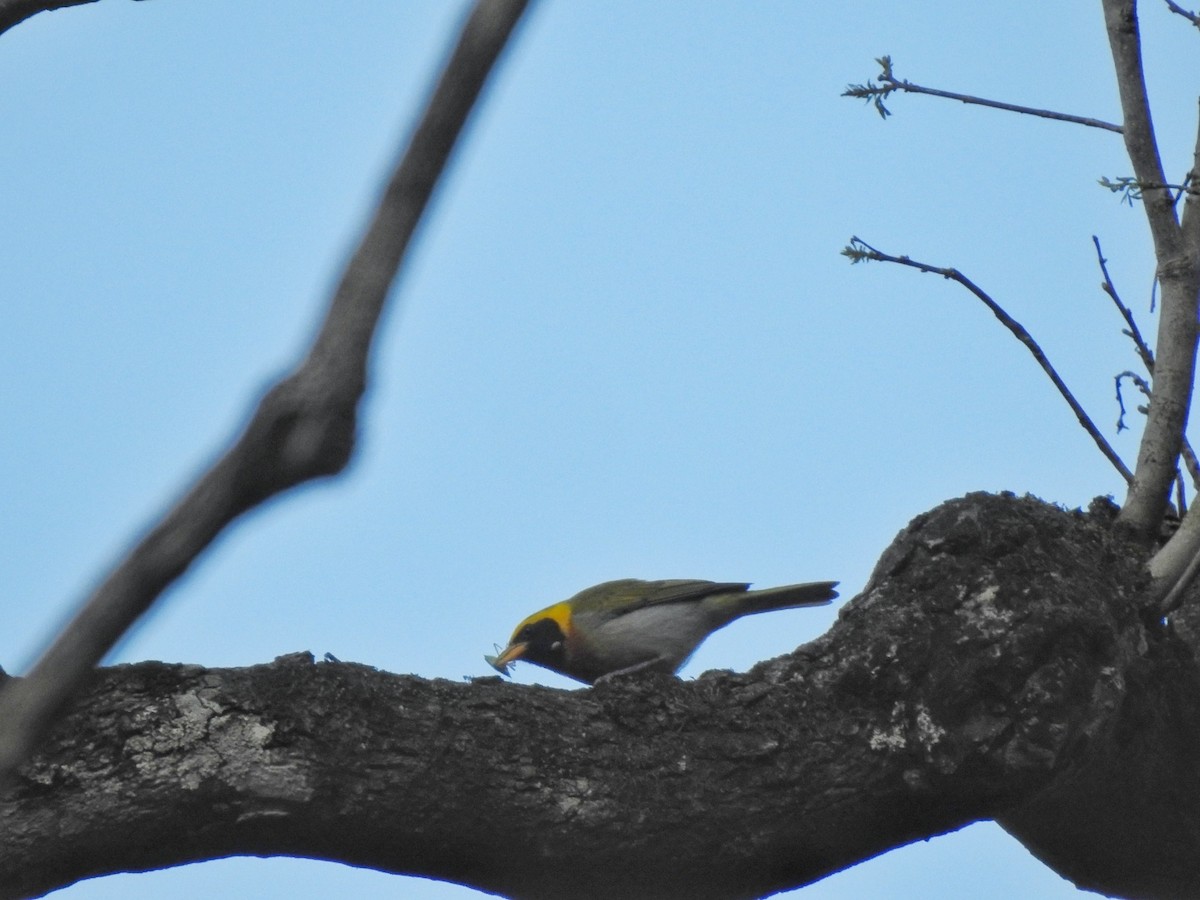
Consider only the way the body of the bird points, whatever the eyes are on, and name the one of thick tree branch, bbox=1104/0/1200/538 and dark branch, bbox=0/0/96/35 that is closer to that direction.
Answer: the dark branch

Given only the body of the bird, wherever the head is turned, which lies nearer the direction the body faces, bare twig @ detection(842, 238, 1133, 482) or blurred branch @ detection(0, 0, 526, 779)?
the blurred branch

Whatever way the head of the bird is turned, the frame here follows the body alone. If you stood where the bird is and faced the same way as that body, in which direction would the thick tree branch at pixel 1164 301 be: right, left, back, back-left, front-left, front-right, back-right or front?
back-left

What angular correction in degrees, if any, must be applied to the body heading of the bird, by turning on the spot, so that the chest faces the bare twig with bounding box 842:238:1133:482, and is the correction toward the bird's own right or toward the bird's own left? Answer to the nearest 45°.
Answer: approximately 135° to the bird's own left

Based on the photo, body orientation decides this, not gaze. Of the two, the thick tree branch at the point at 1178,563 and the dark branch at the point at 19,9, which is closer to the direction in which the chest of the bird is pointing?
the dark branch

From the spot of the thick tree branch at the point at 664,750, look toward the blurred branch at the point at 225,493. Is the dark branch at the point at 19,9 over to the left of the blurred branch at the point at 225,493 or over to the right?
right

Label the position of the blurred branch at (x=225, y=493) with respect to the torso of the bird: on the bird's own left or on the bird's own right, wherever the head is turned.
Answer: on the bird's own left

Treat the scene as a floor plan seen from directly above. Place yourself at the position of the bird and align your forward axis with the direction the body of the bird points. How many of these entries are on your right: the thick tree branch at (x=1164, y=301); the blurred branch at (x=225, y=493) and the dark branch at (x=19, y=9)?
0

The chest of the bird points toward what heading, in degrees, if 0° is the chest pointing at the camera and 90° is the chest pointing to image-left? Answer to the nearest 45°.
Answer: approximately 90°
